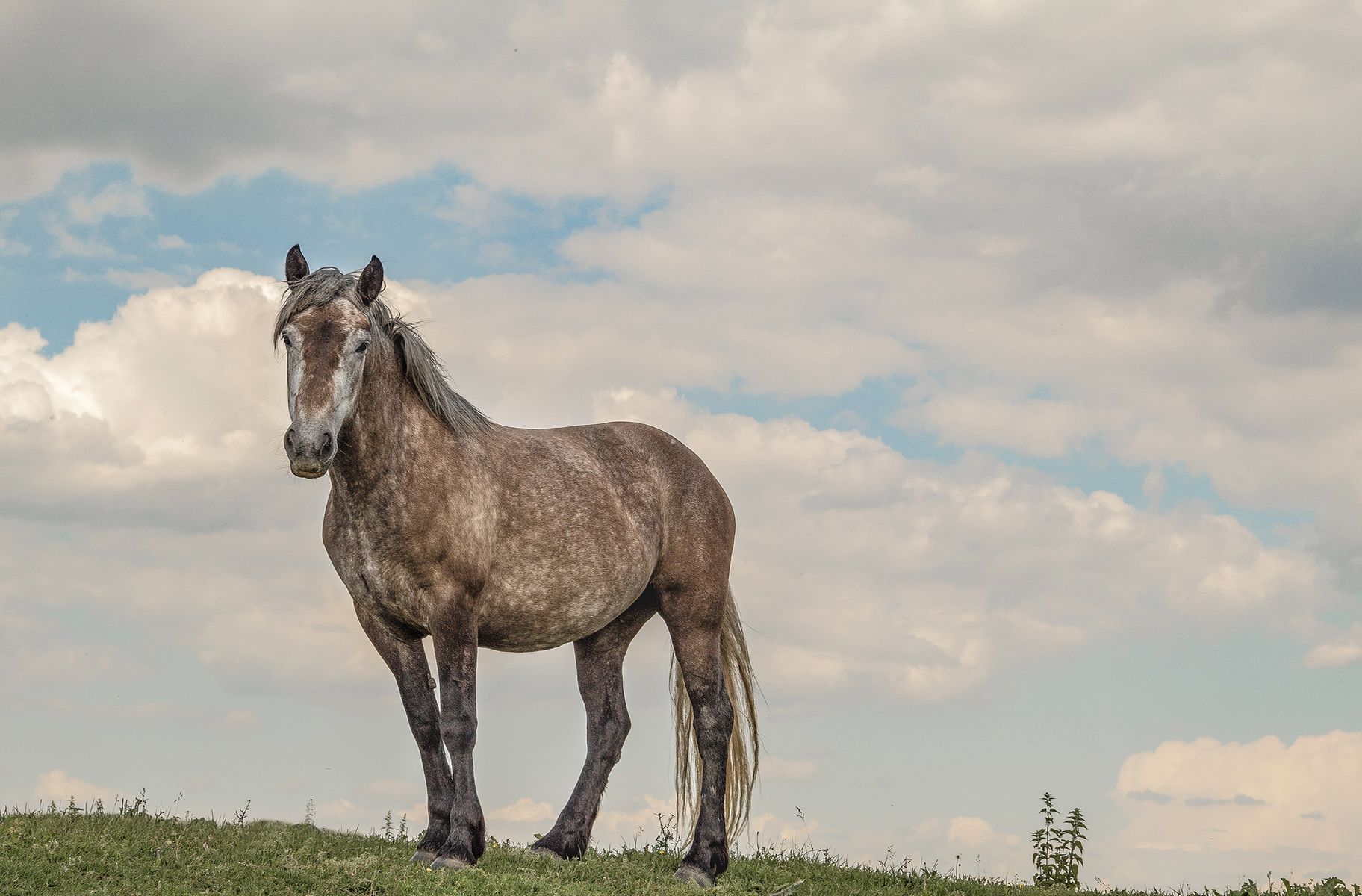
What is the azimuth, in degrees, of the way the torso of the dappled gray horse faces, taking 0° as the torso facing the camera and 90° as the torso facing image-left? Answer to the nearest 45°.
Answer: approximately 45°
